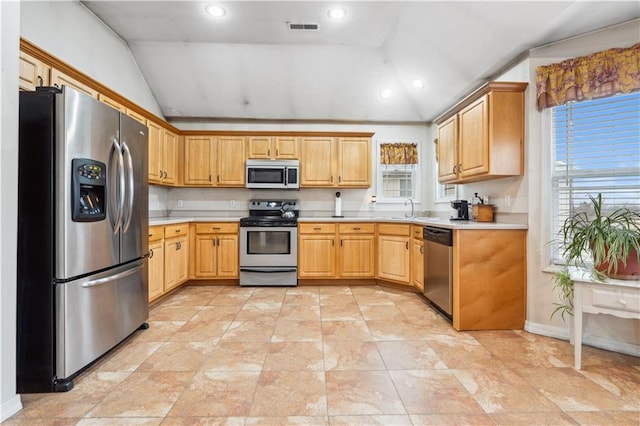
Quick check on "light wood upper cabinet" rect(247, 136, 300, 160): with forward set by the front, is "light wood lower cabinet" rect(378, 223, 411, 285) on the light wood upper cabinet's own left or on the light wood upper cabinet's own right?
on the light wood upper cabinet's own left

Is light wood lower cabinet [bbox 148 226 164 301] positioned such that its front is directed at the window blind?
yes

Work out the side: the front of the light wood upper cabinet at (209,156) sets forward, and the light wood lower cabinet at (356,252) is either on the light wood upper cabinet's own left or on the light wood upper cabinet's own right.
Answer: on the light wood upper cabinet's own left

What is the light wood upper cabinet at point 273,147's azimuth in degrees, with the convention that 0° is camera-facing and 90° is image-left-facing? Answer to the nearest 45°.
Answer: approximately 0°

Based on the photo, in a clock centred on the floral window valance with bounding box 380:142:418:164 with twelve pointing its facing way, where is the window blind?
The window blind is roughly at 11 o'clock from the floral window valance.

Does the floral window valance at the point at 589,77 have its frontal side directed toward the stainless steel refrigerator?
yes
